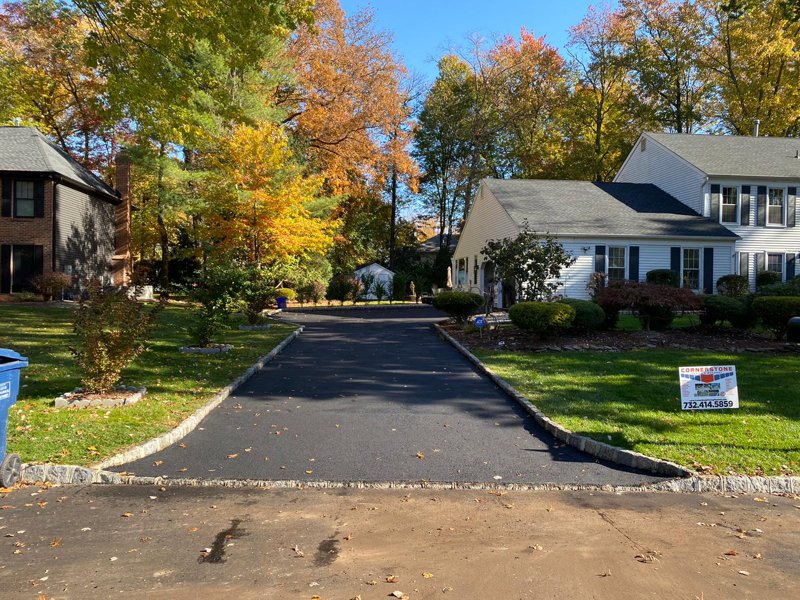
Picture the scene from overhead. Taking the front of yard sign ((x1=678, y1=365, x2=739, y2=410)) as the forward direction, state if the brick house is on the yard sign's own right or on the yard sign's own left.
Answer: on the yard sign's own right

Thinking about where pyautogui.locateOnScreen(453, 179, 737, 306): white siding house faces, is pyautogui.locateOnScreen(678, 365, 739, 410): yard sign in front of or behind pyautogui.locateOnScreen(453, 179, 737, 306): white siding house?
in front

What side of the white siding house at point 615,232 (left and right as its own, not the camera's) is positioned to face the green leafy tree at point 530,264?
front

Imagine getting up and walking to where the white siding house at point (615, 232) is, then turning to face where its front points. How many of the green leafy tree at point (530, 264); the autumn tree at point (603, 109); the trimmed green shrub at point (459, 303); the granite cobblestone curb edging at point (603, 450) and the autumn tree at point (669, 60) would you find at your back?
2

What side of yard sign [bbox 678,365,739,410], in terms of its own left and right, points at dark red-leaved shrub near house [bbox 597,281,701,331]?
back

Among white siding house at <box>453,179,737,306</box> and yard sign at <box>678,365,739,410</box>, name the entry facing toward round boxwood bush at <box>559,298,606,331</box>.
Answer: the white siding house

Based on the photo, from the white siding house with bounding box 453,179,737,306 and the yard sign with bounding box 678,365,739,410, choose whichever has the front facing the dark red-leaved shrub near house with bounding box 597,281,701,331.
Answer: the white siding house

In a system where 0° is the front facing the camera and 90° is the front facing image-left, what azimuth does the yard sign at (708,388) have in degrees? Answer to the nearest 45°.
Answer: approximately 0°

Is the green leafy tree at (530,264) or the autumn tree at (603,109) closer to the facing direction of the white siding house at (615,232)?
the green leafy tree

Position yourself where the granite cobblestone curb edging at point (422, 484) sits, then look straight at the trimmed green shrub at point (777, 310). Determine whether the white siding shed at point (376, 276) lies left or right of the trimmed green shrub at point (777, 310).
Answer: left

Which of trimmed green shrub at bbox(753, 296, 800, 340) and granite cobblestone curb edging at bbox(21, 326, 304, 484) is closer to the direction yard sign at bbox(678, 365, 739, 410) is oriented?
the granite cobblestone curb edging

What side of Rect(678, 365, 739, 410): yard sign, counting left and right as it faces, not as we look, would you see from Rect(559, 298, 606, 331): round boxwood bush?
back

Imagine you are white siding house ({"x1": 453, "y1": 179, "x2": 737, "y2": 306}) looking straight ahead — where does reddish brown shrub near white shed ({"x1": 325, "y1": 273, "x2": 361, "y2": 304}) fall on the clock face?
The reddish brown shrub near white shed is roughly at 4 o'clock from the white siding house.

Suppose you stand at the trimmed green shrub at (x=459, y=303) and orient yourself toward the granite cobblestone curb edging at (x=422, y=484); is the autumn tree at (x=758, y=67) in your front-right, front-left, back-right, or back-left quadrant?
back-left
